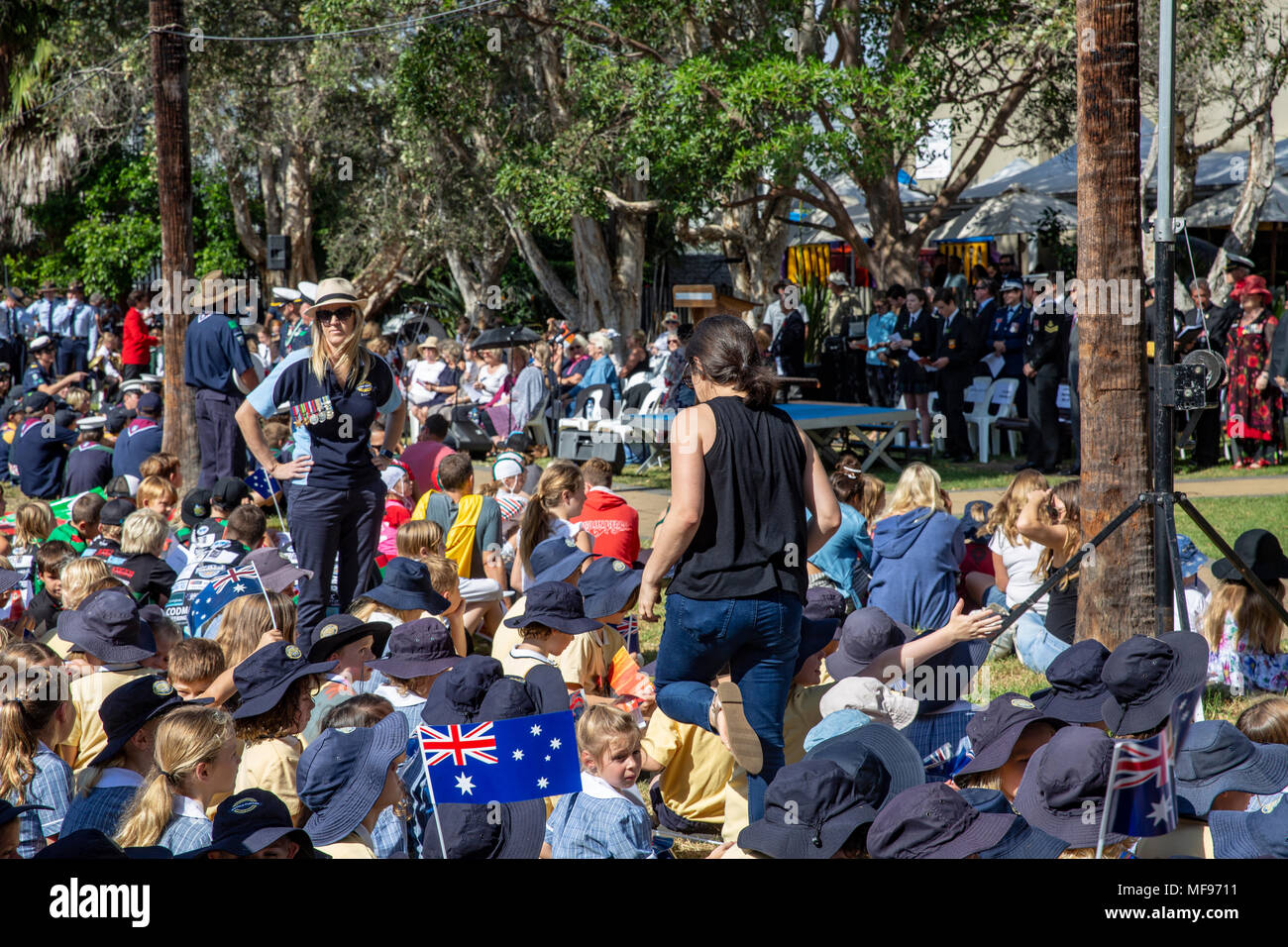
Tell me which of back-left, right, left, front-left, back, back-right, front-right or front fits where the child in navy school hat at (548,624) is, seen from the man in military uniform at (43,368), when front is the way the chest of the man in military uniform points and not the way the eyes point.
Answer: right

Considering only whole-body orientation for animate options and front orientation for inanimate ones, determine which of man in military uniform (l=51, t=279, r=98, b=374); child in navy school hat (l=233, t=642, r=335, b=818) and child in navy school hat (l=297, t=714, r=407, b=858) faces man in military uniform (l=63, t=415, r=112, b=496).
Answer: man in military uniform (l=51, t=279, r=98, b=374)

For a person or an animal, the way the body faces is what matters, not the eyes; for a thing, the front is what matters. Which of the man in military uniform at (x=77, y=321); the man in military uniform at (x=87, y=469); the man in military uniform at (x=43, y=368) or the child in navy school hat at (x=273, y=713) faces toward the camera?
the man in military uniform at (x=77, y=321)

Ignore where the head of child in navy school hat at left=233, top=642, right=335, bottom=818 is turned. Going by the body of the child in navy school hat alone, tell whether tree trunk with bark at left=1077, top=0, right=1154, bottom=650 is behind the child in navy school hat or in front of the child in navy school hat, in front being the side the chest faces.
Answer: in front

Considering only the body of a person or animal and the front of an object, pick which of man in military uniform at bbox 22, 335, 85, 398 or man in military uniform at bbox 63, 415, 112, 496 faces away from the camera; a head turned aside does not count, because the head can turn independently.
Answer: man in military uniform at bbox 63, 415, 112, 496
